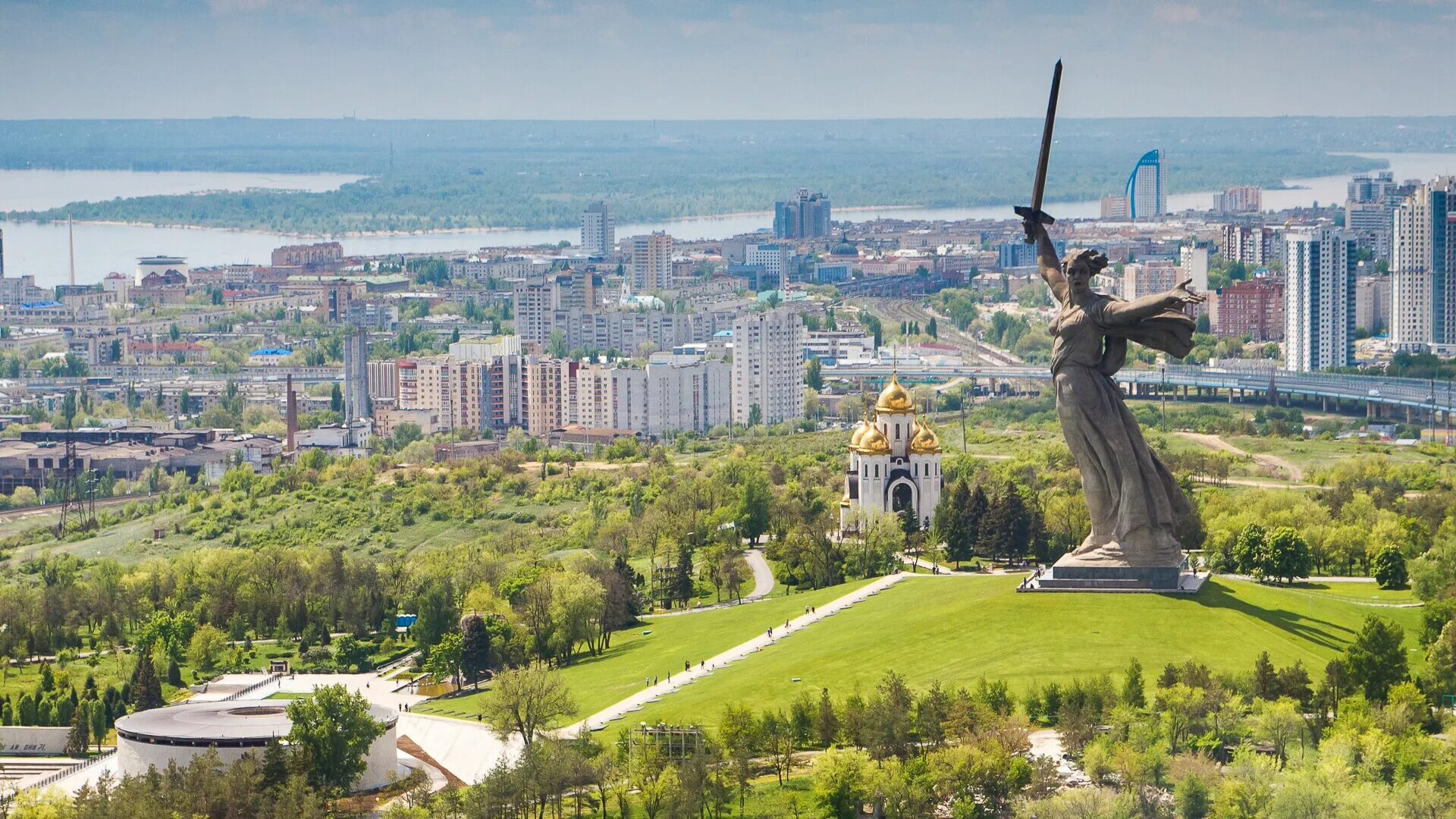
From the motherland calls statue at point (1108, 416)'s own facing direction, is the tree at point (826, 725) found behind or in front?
in front

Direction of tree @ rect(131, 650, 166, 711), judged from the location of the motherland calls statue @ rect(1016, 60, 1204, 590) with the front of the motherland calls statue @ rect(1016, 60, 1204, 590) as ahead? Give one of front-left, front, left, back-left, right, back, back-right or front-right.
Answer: front-right

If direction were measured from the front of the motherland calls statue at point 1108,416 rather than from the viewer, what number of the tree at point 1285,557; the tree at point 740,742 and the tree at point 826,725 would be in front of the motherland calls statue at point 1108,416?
2

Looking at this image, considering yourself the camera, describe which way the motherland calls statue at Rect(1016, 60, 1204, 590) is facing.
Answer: facing the viewer and to the left of the viewer

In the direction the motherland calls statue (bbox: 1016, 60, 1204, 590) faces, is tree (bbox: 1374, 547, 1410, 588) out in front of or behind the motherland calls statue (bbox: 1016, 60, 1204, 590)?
behind

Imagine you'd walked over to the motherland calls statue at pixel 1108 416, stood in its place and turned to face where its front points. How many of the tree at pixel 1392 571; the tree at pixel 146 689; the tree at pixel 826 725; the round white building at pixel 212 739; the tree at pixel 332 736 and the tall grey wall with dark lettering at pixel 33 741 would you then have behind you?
1

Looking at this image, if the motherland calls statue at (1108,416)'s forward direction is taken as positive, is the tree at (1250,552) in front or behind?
behind

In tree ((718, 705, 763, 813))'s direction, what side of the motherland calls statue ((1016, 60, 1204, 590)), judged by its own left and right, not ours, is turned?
front

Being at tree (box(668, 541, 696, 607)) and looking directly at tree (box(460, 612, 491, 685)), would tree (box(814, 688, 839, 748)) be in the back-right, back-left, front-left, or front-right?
front-left

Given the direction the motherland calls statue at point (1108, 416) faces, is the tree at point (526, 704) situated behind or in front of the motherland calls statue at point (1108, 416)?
in front

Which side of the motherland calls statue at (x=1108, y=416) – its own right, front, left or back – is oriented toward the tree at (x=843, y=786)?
front
